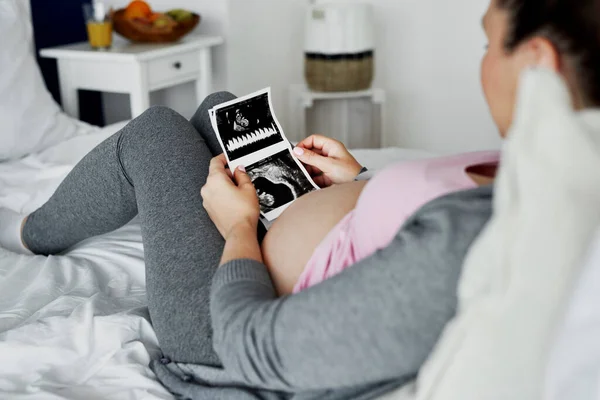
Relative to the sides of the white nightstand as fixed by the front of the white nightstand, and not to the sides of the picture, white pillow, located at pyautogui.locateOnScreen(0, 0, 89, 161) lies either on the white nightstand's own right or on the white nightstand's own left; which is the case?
on the white nightstand's own right

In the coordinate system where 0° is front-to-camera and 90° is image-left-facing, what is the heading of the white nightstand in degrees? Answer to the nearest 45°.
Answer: approximately 315°

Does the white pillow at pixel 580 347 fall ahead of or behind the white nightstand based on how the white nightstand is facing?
ahead

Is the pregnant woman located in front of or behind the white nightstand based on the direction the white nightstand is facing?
in front

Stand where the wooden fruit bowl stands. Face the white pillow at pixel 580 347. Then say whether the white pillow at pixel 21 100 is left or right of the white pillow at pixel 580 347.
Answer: right

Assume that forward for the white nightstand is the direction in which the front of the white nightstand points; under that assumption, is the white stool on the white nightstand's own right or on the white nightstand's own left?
on the white nightstand's own left
